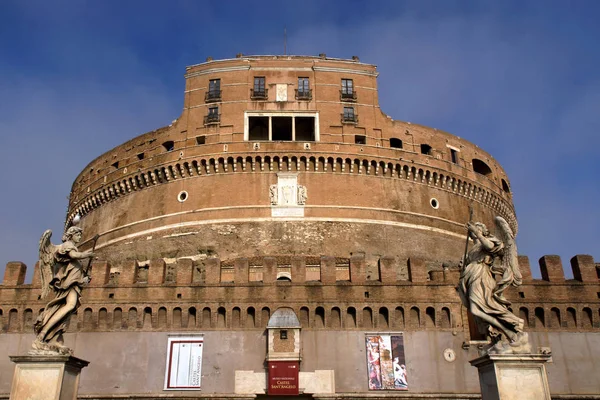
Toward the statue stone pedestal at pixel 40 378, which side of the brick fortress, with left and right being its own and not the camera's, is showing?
front

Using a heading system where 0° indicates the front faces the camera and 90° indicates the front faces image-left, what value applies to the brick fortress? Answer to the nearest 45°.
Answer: approximately 0°

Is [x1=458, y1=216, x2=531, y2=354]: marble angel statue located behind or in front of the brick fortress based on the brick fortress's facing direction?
in front

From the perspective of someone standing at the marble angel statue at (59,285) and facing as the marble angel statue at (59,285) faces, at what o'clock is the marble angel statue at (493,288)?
the marble angel statue at (493,288) is roughly at 1 o'clock from the marble angel statue at (59,285).

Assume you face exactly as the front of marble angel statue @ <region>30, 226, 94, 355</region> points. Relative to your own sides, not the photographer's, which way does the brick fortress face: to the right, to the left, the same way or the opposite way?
to the right

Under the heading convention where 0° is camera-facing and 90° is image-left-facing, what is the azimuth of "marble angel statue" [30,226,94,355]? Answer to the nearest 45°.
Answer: approximately 270°

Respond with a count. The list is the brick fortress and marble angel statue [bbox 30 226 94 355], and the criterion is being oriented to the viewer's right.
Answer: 1

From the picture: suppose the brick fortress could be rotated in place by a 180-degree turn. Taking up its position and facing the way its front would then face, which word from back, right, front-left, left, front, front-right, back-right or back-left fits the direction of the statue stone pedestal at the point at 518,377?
back

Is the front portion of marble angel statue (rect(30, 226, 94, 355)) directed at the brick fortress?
no

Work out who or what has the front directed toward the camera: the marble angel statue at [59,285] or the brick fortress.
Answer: the brick fortress
